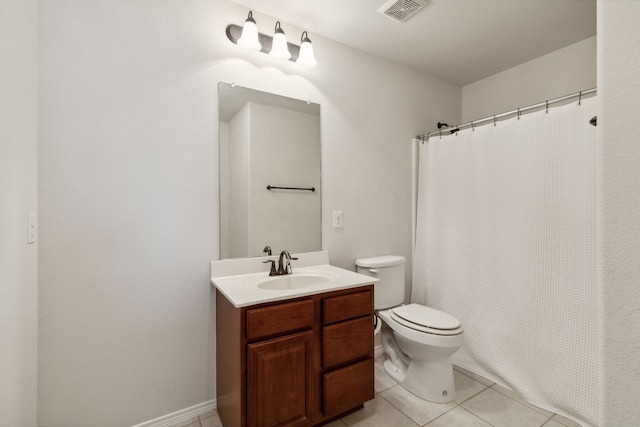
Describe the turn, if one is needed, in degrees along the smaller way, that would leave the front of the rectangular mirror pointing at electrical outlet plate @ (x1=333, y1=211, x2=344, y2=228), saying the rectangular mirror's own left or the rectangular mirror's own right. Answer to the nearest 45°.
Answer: approximately 45° to the rectangular mirror's own left

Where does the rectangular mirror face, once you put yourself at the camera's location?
facing the viewer and to the right of the viewer

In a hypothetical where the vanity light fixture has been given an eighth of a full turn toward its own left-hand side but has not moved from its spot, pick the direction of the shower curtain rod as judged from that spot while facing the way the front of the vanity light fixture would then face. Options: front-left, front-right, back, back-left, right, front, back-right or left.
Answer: front

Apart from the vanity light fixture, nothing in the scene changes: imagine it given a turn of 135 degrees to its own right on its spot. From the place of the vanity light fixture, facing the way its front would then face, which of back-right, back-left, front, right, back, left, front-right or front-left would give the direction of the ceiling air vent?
back

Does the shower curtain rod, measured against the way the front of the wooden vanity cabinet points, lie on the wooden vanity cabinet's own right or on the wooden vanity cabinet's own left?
on the wooden vanity cabinet's own left

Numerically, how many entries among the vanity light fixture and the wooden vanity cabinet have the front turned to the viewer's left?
0

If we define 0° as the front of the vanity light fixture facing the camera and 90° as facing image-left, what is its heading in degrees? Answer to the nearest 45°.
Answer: approximately 315°

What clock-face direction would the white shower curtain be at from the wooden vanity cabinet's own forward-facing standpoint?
The white shower curtain is roughly at 10 o'clock from the wooden vanity cabinet.
